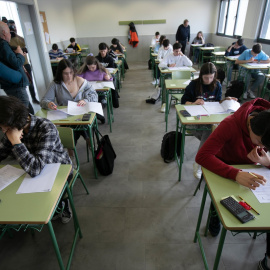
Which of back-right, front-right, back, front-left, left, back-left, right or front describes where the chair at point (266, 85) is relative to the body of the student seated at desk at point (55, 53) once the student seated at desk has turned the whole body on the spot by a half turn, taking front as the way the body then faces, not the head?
back-right

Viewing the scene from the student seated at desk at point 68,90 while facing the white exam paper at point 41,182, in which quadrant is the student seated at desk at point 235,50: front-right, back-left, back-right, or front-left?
back-left

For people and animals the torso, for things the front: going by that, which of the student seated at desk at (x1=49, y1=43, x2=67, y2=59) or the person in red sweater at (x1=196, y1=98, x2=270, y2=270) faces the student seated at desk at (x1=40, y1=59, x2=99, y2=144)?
the student seated at desk at (x1=49, y1=43, x2=67, y2=59)

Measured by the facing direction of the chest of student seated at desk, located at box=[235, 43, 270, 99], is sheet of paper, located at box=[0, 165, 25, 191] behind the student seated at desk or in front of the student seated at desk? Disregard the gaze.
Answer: in front

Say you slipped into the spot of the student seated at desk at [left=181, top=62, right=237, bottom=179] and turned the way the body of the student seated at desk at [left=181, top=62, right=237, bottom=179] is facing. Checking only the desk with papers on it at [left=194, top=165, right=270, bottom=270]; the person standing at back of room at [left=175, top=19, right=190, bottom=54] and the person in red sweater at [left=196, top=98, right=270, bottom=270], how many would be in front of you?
2

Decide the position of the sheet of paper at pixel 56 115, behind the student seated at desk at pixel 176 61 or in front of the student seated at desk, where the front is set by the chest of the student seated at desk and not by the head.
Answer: in front

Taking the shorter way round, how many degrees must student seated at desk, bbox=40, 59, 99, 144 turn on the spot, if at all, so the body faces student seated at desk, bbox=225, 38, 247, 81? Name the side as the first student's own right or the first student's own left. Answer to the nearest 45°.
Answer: approximately 135° to the first student's own left

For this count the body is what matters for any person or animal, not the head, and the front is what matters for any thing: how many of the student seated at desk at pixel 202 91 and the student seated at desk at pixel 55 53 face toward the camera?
2

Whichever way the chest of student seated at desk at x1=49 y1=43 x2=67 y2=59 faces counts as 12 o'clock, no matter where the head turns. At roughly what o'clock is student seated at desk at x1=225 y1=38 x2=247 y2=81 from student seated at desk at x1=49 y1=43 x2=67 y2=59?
student seated at desk at x1=225 y1=38 x2=247 y2=81 is roughly at 10 o'clock from student seated at desk at x1=49 y1=43 x2=67 y2=59.

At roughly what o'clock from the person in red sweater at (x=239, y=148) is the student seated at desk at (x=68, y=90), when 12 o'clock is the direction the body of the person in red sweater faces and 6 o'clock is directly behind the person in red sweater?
The student seated at desk is roughly at 5 o'clock from the person in red sweater.

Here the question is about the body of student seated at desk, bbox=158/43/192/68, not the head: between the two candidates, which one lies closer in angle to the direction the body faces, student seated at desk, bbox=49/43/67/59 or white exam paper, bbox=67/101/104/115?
the white exam paper

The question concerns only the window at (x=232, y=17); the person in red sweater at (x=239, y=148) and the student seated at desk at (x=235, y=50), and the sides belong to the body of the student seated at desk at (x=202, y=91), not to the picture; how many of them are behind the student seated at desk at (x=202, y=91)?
2

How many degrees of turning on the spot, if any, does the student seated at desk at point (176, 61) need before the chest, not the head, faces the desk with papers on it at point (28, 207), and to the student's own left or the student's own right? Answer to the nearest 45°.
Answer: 0° — they already face it

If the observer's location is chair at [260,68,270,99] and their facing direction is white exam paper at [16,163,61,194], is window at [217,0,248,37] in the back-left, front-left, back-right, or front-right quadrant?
back-right

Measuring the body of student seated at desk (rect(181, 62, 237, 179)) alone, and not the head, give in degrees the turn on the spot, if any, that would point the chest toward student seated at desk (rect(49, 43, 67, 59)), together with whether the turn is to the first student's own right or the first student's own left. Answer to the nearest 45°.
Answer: approximately 135° to the first student's own right
